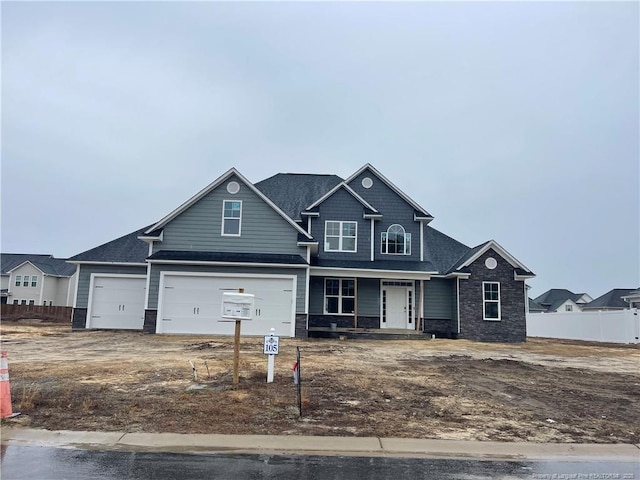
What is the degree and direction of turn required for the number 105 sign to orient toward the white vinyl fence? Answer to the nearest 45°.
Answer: approximately 135° to its left

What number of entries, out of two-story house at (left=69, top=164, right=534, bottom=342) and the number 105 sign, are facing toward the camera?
2

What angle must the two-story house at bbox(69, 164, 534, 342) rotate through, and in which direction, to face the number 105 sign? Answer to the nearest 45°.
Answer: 0° — it already faces it

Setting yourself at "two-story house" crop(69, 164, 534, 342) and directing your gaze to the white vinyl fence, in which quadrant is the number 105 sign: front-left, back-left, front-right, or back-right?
back-right

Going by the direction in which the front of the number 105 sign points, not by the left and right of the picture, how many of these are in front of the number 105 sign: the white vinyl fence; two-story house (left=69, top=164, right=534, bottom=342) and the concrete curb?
1

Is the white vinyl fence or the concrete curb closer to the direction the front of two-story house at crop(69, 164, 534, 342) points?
the concrete curb

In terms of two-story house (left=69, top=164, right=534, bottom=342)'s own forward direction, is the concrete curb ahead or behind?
ahead

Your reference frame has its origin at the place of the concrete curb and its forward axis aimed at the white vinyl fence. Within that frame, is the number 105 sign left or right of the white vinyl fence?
left

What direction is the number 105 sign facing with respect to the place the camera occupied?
facing the viewer

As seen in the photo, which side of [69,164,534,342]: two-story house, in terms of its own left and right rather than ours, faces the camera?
front

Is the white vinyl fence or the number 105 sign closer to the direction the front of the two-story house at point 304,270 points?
the number 105 sign

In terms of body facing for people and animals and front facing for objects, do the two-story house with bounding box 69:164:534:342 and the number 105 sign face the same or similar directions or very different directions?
same or similar directions

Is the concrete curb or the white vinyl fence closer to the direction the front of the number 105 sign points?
the concrete curb
